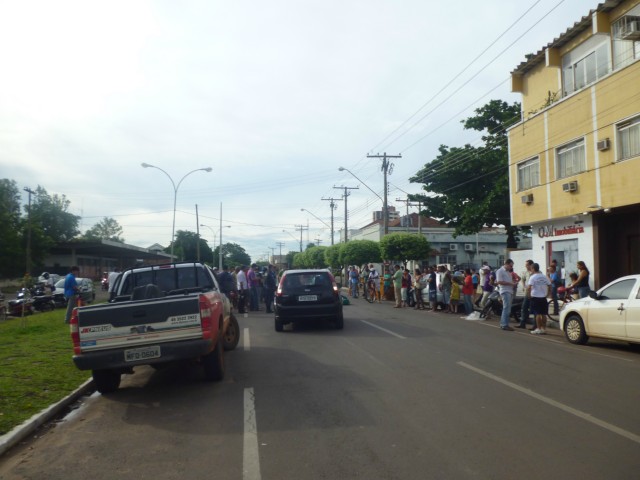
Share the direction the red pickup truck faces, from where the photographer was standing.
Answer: facing away from the viewer

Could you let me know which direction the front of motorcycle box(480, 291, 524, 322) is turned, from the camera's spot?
facing to the left of the viewer

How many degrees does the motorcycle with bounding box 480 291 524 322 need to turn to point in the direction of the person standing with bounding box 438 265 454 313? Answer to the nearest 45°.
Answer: approximately 45° to its right

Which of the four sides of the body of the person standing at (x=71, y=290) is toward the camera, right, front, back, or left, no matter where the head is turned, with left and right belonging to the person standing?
right

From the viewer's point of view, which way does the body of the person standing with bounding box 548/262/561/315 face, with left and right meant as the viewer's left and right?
facing to the left of the viewer

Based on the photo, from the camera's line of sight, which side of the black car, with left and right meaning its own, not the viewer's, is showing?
back

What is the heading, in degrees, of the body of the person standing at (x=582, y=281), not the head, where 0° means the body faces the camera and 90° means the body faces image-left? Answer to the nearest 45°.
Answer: approximately 90°

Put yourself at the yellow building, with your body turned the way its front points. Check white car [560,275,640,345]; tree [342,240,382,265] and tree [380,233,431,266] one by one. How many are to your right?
2
